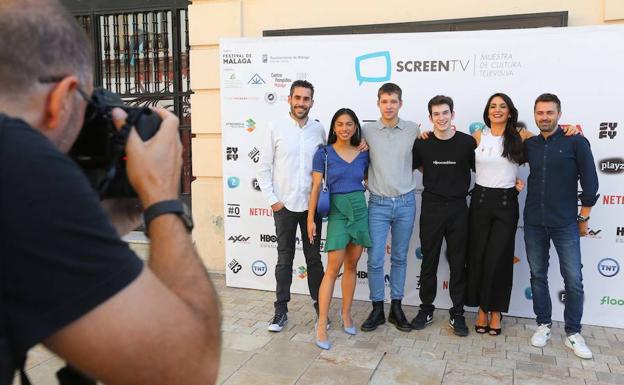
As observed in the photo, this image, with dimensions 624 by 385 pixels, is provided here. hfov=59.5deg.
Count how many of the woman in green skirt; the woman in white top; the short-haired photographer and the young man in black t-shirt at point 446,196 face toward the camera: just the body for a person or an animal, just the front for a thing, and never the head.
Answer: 3

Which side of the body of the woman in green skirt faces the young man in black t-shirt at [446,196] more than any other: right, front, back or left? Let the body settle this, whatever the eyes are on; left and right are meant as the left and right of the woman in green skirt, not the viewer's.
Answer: left

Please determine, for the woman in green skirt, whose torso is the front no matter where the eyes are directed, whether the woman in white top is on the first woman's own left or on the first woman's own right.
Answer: on the first woman's own left

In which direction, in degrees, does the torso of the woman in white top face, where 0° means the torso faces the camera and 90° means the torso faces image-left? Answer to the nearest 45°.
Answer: approximately 0°

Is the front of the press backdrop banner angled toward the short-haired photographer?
yes

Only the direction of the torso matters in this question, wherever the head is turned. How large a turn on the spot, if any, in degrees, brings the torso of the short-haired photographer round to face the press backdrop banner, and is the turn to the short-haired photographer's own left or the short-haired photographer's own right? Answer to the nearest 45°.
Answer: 0° — they already face it

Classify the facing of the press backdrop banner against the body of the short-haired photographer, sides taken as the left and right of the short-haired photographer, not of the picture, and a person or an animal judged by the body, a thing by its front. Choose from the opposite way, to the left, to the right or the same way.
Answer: the opposite way

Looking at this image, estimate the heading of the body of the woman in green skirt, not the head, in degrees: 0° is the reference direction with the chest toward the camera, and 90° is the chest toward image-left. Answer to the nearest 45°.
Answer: approximately 0°

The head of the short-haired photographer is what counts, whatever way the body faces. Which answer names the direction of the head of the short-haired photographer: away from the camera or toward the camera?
away from the camera

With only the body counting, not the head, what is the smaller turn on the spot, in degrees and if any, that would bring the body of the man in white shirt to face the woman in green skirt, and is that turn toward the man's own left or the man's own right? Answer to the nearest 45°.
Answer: approximately 45° to the man's own left
